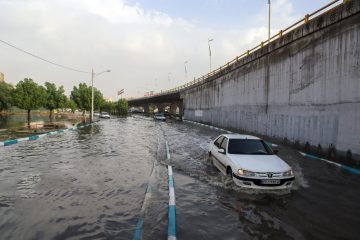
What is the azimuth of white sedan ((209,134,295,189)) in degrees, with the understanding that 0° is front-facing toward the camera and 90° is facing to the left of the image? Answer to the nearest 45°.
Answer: approximately 315°
